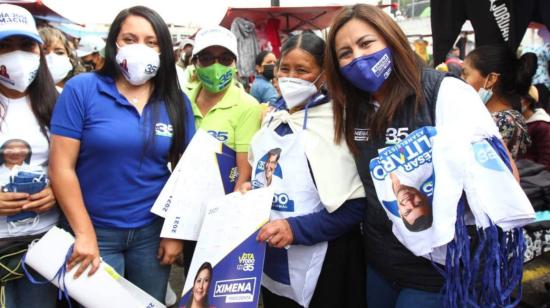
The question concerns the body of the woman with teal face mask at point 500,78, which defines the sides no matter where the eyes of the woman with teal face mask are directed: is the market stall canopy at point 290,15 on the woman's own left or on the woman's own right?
on the woman's own right

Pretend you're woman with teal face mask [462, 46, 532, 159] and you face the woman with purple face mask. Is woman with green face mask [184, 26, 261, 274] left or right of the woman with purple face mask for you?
right

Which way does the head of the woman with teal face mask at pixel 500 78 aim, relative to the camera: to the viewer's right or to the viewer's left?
to the viewer's left

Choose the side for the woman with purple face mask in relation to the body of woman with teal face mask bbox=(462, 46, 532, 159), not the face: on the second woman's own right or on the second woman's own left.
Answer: on the second woman's own left

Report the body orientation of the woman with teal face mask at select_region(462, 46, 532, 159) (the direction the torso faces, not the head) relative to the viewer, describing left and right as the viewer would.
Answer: facing to the left of the viewer

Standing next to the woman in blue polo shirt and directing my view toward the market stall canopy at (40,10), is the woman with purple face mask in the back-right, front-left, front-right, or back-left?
back-right
